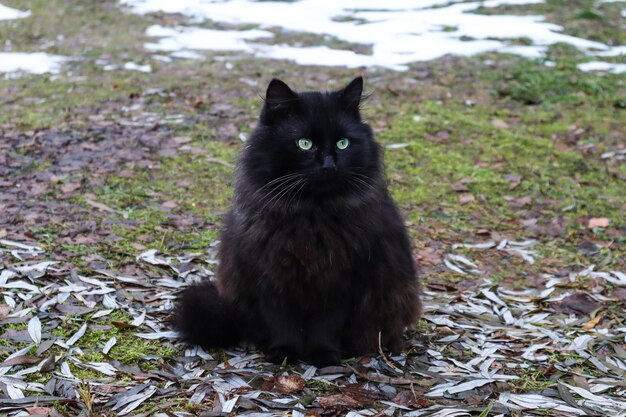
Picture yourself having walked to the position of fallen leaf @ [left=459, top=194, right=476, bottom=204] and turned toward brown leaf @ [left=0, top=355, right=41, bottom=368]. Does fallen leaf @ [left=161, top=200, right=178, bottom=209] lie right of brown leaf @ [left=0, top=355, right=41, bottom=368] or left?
right

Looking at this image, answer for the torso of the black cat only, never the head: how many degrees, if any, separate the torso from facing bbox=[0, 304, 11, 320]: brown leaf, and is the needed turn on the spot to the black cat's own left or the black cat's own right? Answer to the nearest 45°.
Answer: approximately 90° to the black cat's own right

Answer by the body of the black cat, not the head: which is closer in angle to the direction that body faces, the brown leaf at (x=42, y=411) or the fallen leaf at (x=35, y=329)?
the brown leaf

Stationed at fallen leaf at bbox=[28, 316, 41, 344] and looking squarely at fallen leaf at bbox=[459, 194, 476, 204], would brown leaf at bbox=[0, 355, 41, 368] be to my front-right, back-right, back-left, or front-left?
back-right

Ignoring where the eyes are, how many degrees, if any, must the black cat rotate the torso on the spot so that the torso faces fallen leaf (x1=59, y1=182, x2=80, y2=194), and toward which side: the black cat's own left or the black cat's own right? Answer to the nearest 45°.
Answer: approximately 135° to the black cat's own right

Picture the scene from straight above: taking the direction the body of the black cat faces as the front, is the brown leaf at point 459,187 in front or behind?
behind

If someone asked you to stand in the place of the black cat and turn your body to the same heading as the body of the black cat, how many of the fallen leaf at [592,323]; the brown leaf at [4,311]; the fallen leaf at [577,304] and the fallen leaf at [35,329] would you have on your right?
2

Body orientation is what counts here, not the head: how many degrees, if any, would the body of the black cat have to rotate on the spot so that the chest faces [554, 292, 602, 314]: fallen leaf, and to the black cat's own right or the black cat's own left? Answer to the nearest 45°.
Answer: approximately 135° to the black cat's own left

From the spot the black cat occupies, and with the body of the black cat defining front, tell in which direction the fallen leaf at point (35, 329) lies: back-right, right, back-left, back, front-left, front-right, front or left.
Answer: right

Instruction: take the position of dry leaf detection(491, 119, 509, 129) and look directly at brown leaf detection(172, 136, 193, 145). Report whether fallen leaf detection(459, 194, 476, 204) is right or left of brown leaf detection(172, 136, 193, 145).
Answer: left

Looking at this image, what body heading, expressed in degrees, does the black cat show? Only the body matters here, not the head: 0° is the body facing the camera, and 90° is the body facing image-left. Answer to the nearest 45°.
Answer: approximately 0°

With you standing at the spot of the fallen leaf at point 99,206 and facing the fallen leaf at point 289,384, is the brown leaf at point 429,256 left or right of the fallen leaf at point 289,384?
left

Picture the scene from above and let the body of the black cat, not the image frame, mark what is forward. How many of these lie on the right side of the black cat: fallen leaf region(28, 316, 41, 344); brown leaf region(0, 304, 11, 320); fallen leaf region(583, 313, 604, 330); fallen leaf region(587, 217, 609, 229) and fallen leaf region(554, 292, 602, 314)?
2
